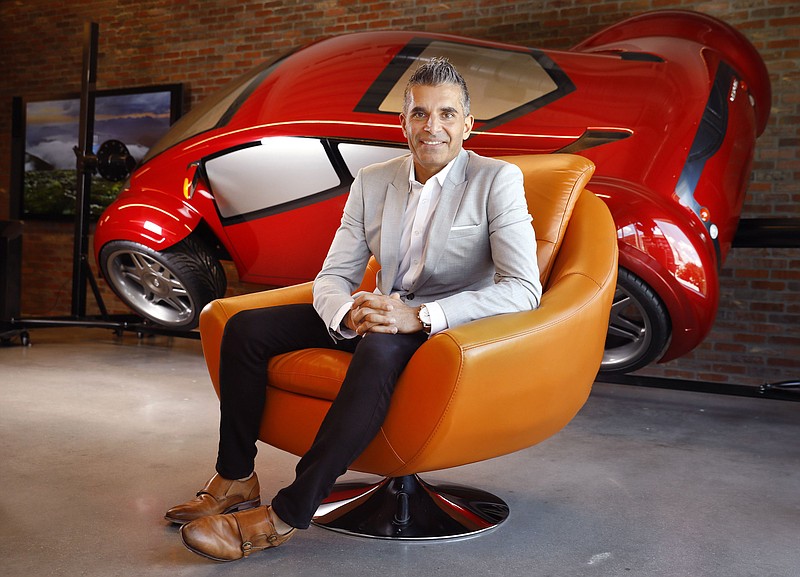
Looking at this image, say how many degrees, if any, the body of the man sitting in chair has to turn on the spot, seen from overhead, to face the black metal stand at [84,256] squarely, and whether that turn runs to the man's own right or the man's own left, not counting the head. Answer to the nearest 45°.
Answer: approximately 90° to the man's own right

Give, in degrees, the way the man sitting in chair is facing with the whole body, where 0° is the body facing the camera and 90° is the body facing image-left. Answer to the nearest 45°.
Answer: approximately 45°

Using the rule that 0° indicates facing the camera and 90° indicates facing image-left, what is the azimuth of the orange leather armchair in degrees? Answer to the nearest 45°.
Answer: approximately 45°
